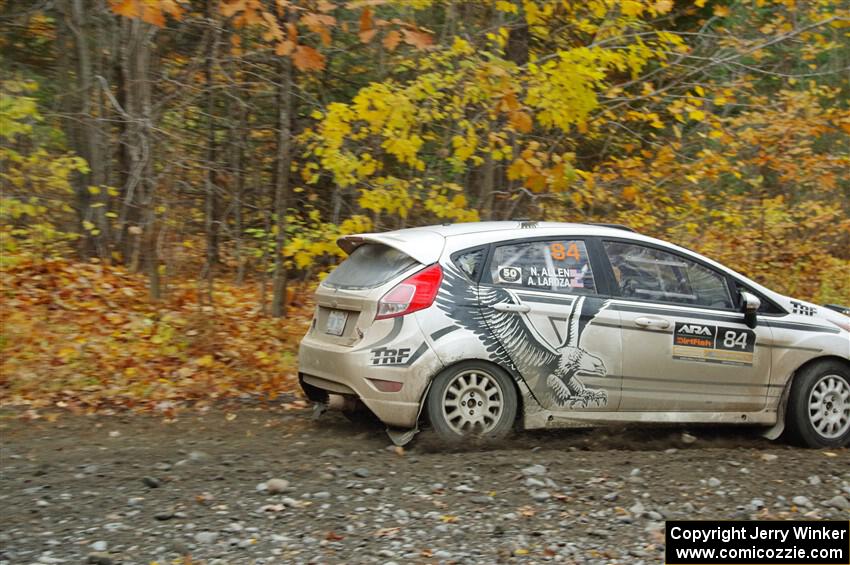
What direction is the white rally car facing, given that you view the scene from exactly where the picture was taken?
facing away from the viewer and to the right of the viewer
